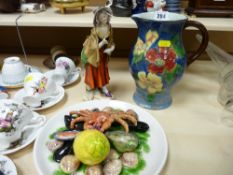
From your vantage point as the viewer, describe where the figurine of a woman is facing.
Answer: facing the viewer and to the right of the viewer

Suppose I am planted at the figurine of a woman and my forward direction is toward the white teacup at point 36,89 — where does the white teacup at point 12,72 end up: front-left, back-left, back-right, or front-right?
front-right

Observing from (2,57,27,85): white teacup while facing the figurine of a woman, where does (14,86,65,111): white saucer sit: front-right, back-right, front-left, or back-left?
front-right
